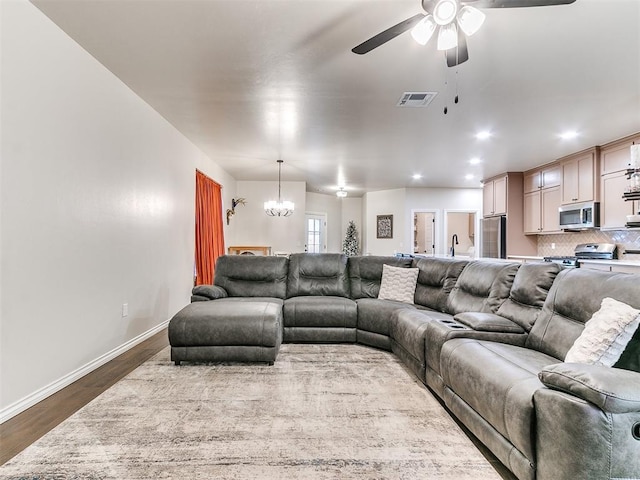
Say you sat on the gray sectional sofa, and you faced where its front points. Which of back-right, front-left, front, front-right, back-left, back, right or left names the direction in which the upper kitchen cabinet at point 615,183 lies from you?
back

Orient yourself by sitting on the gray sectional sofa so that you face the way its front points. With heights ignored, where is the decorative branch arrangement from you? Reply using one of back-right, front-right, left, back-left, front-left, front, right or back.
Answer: right

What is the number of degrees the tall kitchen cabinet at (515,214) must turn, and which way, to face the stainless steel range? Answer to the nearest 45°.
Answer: approximately 90° to its left

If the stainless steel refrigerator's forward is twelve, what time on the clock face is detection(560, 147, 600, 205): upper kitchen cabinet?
The upper kitchen cabinet is roughly at 9 o'clock from the stainless steel refrigerator.

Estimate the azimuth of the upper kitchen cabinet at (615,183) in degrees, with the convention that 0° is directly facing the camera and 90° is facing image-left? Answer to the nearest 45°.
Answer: approximately 45°

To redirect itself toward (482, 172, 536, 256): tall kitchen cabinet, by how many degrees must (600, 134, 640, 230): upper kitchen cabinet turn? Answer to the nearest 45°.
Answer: approximately 90° to its right

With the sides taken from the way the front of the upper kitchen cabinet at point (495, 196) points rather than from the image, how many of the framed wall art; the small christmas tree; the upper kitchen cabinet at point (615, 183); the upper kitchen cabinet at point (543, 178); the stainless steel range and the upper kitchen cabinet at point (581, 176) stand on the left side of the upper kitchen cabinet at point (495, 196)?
4

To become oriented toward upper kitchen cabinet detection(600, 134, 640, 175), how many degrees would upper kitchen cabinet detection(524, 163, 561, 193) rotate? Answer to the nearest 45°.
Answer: approximately 90° to its left

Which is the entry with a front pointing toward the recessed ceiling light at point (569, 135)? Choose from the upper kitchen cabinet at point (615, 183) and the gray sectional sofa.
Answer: the upper kitchen cabinet
